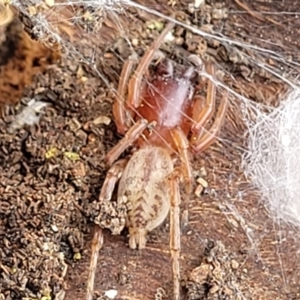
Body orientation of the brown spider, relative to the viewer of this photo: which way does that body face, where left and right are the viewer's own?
facing away from the viewer
